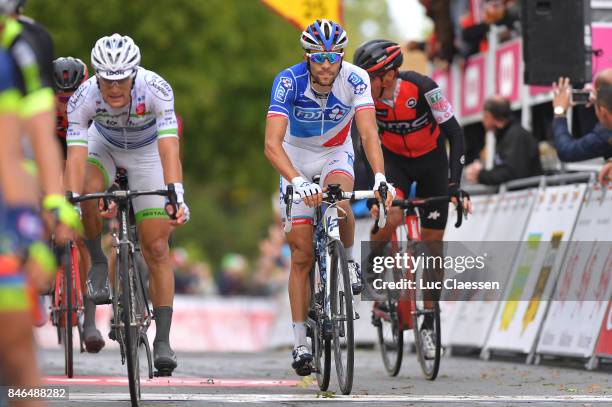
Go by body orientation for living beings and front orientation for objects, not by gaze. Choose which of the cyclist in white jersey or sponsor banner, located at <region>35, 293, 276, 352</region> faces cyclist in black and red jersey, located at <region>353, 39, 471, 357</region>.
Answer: the sponsor banner

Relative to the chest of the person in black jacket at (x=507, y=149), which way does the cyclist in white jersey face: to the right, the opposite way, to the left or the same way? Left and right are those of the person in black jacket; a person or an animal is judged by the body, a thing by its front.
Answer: to the left

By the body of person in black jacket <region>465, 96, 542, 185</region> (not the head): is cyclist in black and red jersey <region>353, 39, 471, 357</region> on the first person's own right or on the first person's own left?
on the first person's own left

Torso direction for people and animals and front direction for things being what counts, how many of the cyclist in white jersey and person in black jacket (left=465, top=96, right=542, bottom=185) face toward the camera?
1

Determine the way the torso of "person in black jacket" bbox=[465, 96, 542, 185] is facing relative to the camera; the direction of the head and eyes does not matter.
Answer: to the viewer's left

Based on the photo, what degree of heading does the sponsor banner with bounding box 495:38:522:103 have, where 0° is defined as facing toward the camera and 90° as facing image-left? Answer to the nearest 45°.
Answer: approximately 45°
